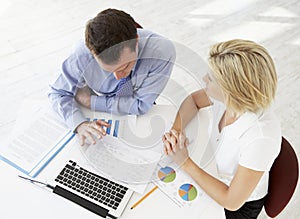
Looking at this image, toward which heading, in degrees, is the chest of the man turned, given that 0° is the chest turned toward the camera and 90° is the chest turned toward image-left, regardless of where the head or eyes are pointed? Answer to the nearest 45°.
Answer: approximately 0°

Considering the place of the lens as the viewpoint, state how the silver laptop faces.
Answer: facing away from the viewer and to the right of the viewer

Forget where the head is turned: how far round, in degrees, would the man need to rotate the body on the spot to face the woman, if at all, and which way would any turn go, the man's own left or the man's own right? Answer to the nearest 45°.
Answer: approximately 45° to the man's own left

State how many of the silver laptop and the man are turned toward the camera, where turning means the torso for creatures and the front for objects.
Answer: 1

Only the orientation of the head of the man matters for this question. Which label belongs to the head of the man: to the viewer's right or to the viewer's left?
to the viewer's right
